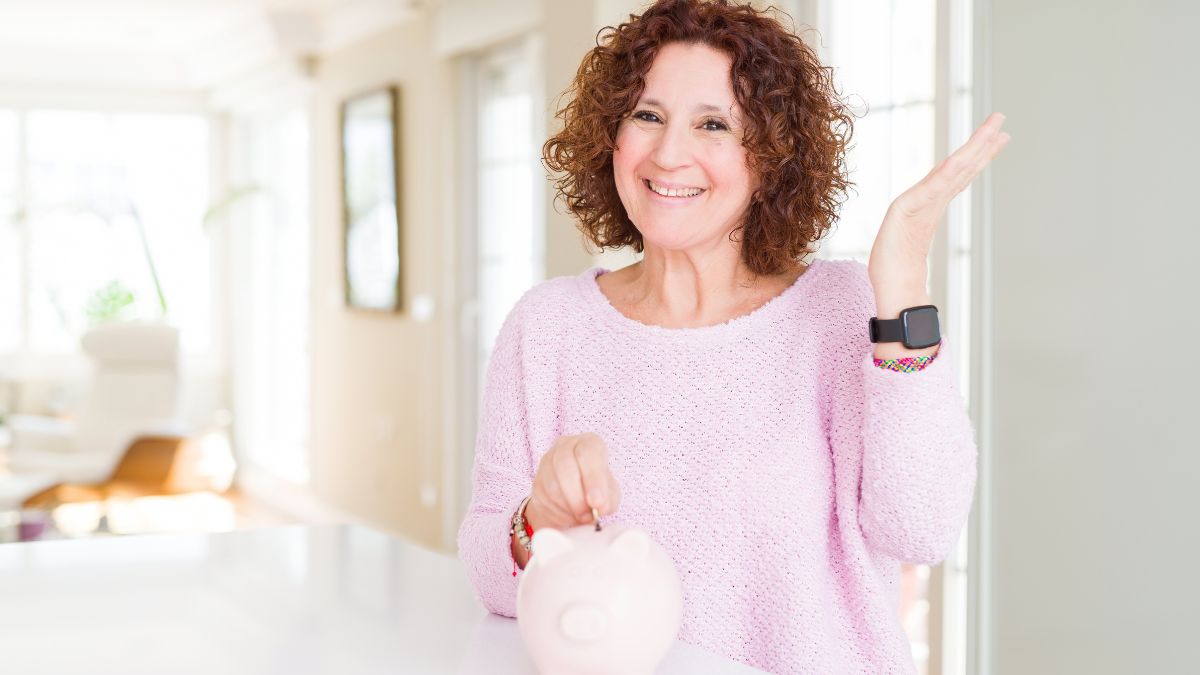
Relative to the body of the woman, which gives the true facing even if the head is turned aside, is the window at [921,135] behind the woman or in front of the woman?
behind

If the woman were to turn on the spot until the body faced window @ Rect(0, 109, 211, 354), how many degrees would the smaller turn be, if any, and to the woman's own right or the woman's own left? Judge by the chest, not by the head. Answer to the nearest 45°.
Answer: approximately 135° to the woman's own right

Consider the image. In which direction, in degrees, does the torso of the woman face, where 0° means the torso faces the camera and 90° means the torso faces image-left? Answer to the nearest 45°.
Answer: approximately 0°

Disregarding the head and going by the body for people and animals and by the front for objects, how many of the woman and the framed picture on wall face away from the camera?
0

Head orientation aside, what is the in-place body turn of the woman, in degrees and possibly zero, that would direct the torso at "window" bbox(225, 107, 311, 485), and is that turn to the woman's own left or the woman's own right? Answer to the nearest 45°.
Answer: approximately 135° to the woman's own right
